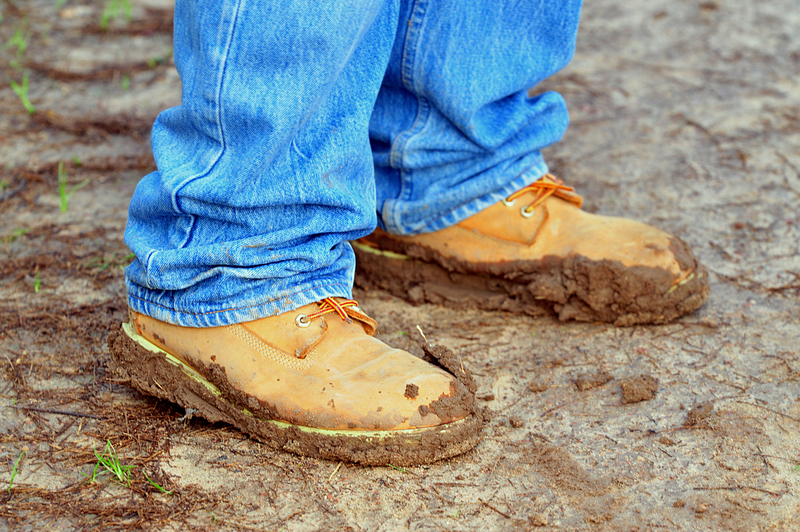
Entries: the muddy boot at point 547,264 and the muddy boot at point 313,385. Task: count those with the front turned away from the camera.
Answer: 0

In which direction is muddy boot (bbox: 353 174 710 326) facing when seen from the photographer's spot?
facing to the right of the viewer

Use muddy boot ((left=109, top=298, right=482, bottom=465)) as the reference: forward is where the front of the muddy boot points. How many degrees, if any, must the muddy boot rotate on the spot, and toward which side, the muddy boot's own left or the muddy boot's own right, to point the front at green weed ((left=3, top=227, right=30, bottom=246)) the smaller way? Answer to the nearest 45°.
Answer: approximately 180°

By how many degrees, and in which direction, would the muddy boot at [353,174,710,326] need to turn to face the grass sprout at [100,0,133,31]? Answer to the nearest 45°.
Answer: approximately 135° to its left

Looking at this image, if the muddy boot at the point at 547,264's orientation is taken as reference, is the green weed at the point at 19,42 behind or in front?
behind
